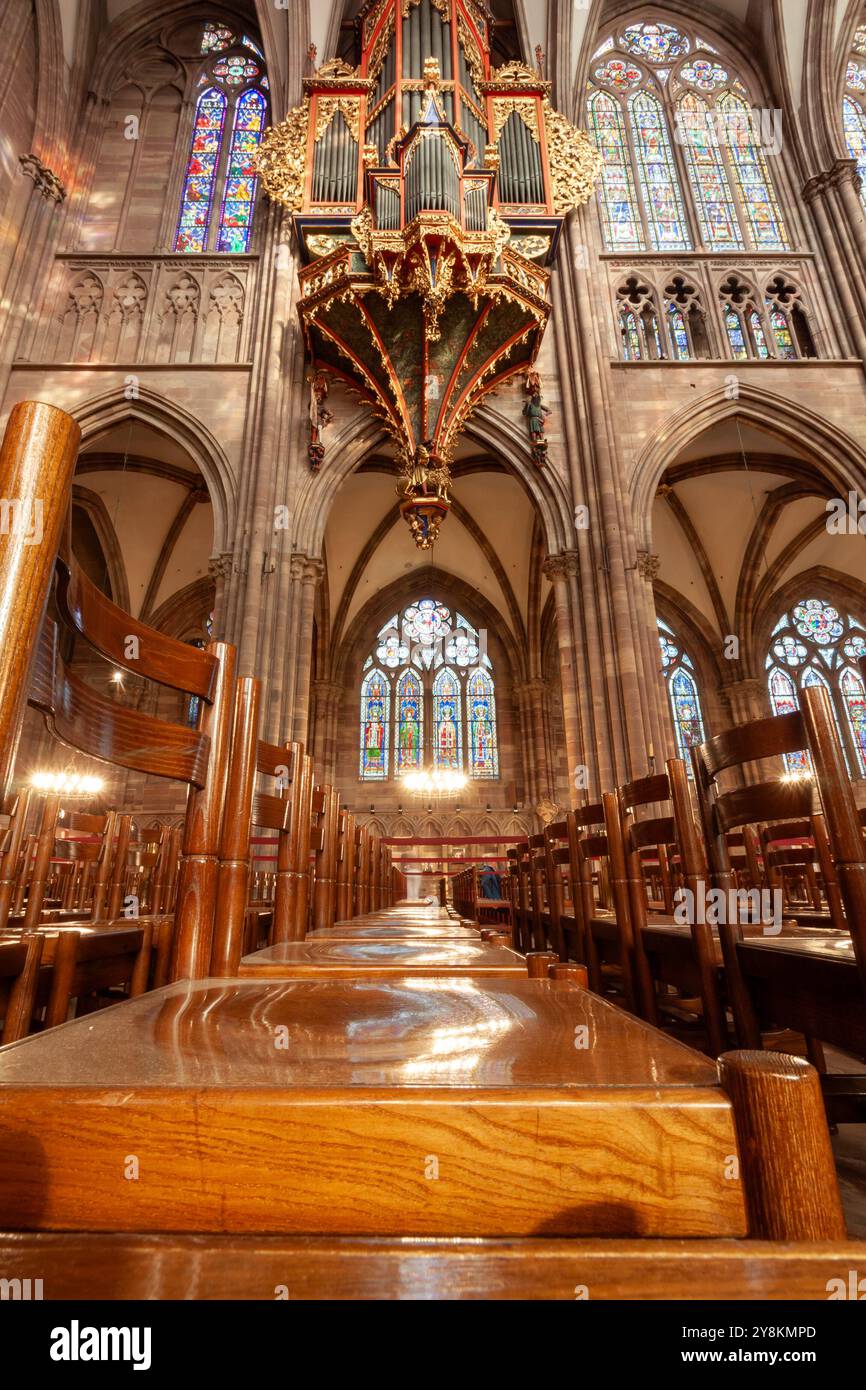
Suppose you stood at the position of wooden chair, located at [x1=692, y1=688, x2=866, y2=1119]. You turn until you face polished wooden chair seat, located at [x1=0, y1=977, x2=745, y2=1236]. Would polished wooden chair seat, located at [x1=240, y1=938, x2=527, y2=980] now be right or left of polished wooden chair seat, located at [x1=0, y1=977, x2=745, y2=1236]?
right

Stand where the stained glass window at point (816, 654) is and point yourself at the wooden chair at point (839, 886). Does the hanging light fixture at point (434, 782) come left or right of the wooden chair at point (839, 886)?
right

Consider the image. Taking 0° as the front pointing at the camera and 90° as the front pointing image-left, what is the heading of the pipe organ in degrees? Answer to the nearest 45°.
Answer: approximately 0°

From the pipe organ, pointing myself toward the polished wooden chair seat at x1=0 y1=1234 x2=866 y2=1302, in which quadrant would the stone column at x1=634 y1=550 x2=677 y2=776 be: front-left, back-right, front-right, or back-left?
back-left

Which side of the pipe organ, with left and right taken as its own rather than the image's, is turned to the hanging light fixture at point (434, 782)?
back

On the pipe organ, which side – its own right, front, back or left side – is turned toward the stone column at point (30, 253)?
right
